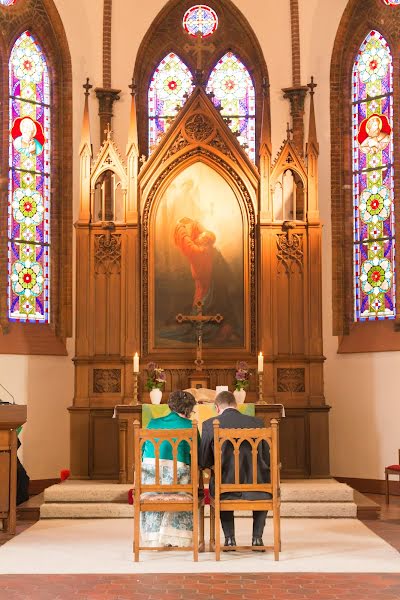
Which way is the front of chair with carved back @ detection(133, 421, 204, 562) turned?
away from the camera

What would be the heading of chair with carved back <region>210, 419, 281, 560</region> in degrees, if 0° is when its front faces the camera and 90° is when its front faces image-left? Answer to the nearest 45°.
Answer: approximately 180°

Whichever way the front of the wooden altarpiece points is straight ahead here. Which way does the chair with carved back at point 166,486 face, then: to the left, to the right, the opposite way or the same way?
the opposite way

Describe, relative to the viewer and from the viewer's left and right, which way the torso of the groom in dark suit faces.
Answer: facing away from the viewer

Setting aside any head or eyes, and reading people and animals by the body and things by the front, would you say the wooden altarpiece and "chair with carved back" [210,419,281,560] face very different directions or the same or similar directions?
very different directions

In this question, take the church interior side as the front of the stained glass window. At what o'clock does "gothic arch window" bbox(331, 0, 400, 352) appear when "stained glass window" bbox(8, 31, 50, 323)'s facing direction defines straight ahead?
The gothic arch window is roughly at 11 o'clock from the stained glass window.
